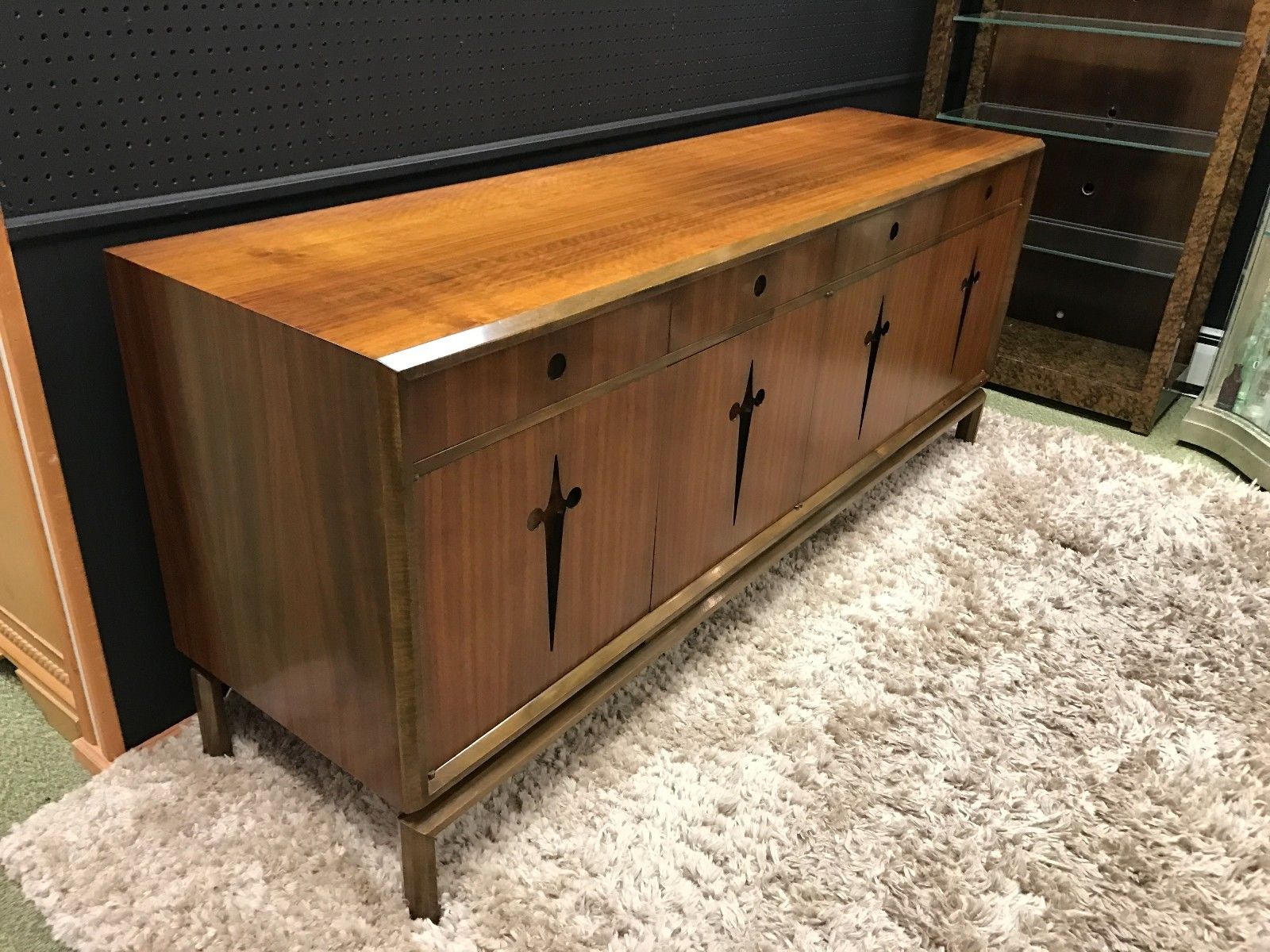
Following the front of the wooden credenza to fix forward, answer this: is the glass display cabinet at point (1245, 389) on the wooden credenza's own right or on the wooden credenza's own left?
on the wooden credenza's own left

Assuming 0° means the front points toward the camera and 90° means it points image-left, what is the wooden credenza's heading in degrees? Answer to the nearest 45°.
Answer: approximately 315°
